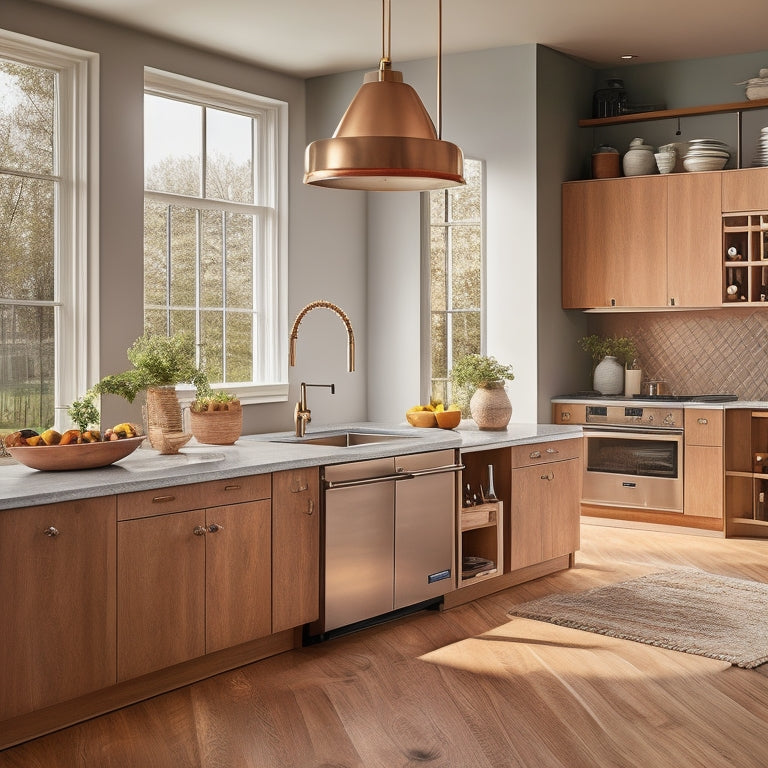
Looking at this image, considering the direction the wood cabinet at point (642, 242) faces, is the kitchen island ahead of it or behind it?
ahead

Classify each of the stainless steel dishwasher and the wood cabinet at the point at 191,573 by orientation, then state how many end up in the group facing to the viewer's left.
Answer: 0

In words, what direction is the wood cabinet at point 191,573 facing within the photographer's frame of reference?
facing the viewer and to the right of the viewer

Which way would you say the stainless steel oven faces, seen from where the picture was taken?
facing the viewer and to the left of the viewer

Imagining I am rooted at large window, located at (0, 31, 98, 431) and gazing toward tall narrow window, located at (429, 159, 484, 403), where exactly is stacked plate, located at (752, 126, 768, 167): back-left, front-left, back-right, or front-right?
front-right

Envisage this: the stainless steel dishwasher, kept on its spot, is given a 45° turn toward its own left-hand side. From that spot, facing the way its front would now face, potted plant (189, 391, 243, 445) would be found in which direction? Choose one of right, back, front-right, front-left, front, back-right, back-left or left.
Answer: back

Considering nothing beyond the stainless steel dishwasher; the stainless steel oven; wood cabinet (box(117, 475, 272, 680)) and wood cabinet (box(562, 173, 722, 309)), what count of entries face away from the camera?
0

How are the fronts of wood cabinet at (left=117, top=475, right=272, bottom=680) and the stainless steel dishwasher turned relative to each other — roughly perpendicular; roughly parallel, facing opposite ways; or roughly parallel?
roughly parallel

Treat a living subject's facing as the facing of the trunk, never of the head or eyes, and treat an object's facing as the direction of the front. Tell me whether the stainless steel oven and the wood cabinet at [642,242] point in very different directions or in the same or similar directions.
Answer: same or similar directions

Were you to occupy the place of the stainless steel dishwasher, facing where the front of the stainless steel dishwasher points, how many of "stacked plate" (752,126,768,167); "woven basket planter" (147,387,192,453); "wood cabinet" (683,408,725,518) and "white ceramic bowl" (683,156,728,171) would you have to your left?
3

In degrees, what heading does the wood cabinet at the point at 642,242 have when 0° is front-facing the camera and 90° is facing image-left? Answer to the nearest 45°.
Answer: approximately 45°

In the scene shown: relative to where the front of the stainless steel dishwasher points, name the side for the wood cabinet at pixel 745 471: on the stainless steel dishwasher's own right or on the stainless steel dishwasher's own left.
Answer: on the stainless steel dishwasher's own left

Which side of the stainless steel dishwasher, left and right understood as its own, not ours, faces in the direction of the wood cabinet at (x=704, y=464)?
left
